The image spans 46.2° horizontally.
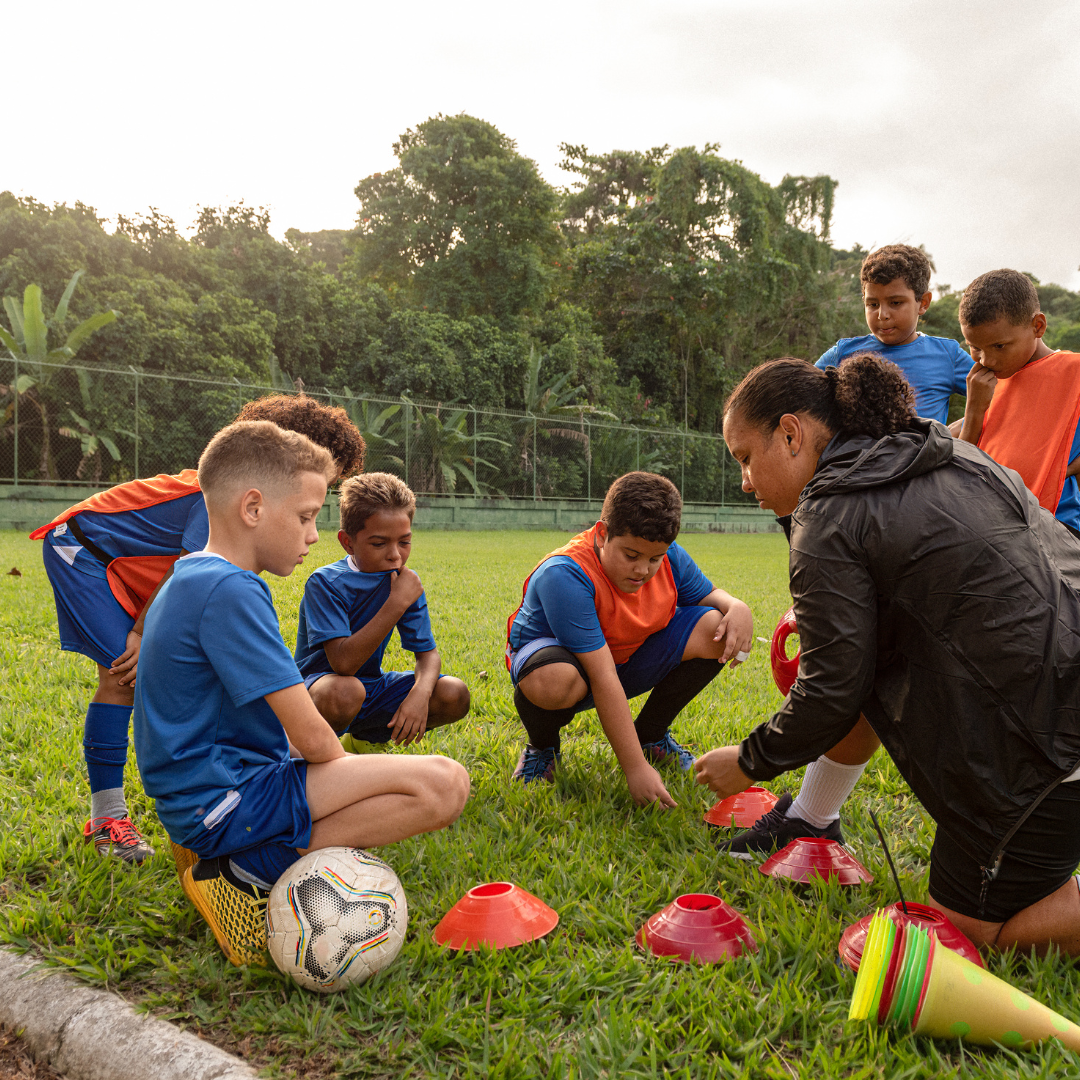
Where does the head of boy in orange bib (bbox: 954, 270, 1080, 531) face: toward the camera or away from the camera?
toward the camera

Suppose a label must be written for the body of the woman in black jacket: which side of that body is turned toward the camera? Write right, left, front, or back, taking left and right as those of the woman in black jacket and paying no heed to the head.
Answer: left

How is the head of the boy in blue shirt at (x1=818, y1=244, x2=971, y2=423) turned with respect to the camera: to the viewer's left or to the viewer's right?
to the viewer's left

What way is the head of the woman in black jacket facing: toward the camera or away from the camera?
toward the camera

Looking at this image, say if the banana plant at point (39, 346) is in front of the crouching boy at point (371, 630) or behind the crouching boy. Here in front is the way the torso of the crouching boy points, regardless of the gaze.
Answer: behind

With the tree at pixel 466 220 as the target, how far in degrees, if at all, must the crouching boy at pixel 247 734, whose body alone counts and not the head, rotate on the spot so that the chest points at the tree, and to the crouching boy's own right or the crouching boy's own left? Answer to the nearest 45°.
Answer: approximately 90° to the crouching boy's own left

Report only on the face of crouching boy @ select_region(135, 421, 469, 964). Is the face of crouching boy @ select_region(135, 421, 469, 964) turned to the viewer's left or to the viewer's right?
to the viewer's right

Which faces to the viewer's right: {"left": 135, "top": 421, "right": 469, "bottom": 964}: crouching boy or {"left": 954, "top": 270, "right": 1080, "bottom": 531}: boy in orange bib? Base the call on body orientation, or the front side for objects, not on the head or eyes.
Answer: the crouching boy

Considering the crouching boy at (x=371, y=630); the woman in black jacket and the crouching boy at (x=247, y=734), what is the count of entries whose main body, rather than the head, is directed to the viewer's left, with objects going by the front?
1

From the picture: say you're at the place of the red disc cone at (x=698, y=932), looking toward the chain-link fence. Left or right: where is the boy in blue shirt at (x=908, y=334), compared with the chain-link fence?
right

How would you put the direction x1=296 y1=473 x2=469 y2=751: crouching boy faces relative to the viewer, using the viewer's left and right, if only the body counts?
facing the viewer and to the right of the viewer

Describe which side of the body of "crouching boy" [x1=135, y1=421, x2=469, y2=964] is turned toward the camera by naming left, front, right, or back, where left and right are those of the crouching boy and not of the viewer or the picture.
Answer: right

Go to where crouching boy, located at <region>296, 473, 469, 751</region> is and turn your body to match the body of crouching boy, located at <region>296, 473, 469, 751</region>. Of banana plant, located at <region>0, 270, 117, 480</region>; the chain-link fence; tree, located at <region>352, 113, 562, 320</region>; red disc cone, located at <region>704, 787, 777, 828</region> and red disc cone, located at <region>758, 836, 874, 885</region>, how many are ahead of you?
2

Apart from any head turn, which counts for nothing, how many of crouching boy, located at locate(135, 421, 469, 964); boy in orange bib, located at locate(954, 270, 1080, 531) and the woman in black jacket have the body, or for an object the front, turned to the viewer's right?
1

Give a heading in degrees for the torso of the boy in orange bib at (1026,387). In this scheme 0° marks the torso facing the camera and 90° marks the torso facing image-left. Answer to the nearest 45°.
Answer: approximately 45°

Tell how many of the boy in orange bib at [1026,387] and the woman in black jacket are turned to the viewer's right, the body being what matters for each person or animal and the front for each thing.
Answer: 0
